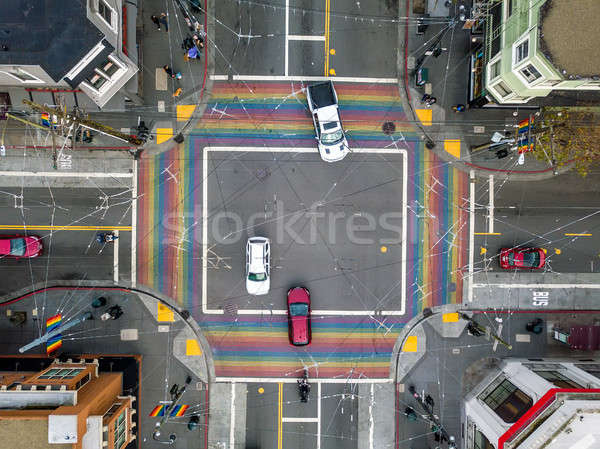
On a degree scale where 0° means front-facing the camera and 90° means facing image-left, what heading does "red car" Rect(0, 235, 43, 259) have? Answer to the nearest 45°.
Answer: approximately 270°

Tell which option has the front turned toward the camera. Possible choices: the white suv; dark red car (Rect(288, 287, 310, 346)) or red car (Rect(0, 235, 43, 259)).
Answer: the white suv

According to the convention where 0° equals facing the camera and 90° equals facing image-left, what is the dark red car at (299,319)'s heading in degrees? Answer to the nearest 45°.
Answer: approximately 180°

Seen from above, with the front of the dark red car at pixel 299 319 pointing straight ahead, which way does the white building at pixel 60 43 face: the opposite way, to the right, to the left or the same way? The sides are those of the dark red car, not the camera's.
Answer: to the right

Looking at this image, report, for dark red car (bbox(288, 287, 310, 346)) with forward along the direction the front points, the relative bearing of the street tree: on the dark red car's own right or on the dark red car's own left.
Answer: on the dark red car's own right

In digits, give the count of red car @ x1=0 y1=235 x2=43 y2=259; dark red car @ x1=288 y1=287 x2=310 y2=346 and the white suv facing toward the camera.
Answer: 1

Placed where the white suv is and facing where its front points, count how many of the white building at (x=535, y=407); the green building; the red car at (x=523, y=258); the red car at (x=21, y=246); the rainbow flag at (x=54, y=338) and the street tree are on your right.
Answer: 2
